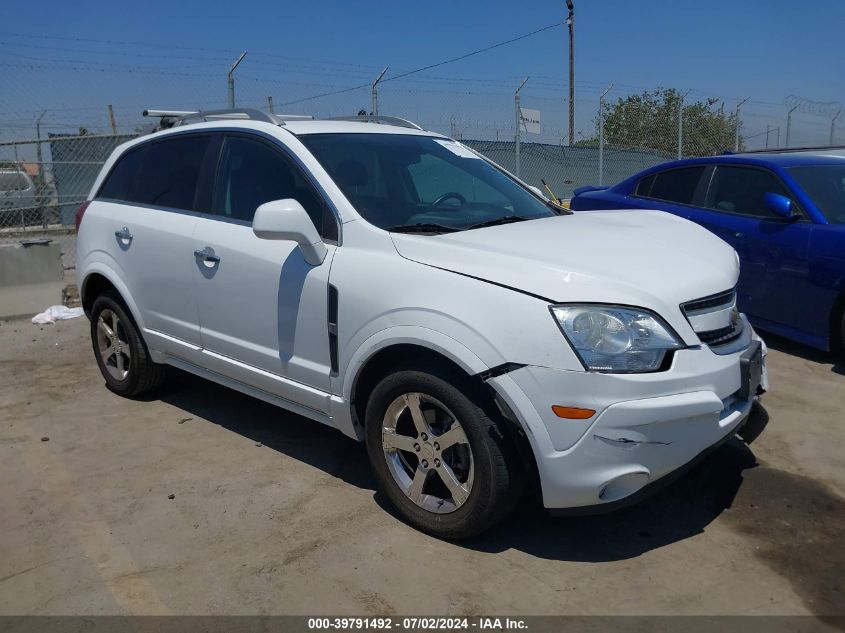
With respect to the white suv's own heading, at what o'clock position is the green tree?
The green tree is roughly at 8 o'clock from the white suv.

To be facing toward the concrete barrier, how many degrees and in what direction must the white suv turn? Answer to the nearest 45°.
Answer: approximately 180°

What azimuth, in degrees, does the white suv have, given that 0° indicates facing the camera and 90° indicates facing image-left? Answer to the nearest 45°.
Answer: approximately 315°
